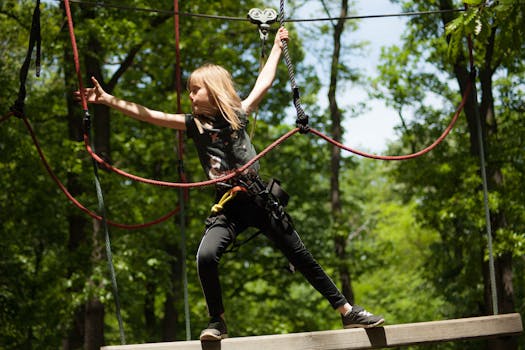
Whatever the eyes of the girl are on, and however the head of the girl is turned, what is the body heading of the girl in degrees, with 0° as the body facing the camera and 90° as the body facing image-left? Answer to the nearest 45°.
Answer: approximately 45°

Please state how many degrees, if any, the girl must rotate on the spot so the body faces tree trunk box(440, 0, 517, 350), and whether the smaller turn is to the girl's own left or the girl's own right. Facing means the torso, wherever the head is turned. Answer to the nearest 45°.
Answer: approximately 180°
